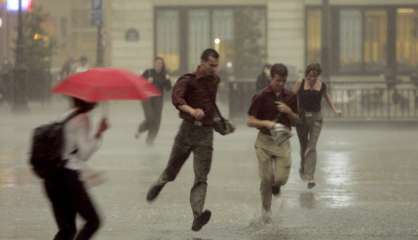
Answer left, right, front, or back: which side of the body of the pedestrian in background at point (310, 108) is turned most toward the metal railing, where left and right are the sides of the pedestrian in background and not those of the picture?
back

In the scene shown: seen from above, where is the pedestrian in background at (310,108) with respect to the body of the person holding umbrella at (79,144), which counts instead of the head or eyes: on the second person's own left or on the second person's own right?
on the second person's own left

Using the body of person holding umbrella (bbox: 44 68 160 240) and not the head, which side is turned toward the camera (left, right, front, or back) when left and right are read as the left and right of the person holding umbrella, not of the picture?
right

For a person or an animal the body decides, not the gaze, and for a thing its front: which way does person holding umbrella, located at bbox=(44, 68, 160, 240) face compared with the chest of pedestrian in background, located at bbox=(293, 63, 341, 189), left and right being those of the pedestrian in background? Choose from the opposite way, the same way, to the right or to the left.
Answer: to the left

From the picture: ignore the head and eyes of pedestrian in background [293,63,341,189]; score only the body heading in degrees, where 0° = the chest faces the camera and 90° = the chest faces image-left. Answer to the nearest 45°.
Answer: approximately 0°

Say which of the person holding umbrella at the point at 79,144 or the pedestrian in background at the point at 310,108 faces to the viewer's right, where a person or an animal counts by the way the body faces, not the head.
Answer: the person holding umbrella

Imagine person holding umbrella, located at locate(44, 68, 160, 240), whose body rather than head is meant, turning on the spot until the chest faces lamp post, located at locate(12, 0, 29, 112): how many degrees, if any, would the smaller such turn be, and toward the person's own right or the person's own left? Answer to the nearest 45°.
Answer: approximately 90° to the person's own left

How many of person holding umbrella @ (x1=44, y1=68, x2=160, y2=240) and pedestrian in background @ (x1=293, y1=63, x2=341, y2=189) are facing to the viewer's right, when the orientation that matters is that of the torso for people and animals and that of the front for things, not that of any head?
1
